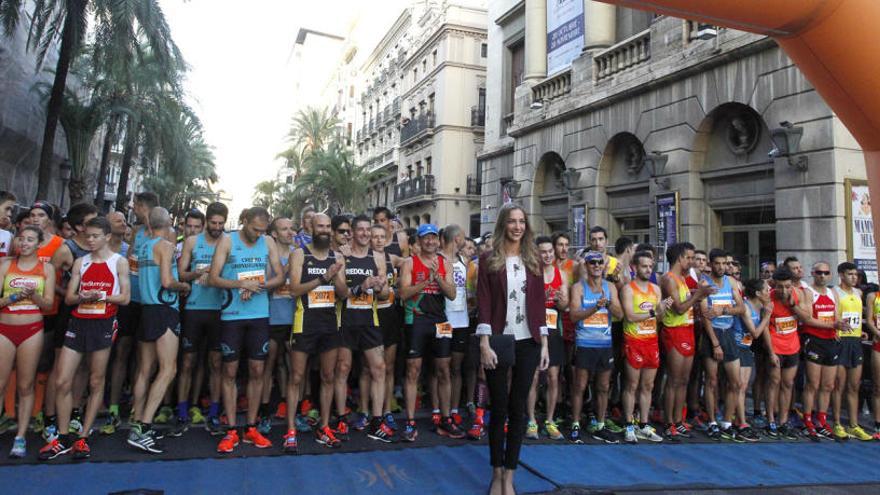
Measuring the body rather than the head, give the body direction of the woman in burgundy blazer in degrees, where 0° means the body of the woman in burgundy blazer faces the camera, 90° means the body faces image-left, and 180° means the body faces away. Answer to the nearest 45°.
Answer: approximately 0°

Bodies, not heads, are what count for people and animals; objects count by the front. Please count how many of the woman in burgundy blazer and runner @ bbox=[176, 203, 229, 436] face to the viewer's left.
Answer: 0

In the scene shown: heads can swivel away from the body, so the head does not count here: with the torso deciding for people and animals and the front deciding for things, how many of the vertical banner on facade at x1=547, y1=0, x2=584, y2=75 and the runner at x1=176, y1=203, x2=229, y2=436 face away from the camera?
0

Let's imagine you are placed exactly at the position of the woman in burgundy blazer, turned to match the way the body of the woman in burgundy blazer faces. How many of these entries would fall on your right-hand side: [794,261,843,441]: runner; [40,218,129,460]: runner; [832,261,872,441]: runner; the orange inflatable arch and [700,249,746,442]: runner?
1

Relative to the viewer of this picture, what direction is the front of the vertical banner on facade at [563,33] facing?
facing the viewer and to the left of the viewer

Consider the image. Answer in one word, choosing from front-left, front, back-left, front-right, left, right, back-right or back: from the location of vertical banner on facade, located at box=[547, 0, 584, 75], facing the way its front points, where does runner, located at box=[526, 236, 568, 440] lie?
front-left

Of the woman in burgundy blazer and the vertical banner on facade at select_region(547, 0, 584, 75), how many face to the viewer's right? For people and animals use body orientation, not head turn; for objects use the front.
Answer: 0

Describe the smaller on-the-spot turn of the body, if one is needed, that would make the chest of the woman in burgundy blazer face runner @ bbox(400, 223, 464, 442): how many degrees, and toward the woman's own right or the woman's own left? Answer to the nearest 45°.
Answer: approximately 135° to the woman's own right

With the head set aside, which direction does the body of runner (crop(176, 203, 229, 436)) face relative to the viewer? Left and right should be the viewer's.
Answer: facing the viewer and to the right of the viewer
